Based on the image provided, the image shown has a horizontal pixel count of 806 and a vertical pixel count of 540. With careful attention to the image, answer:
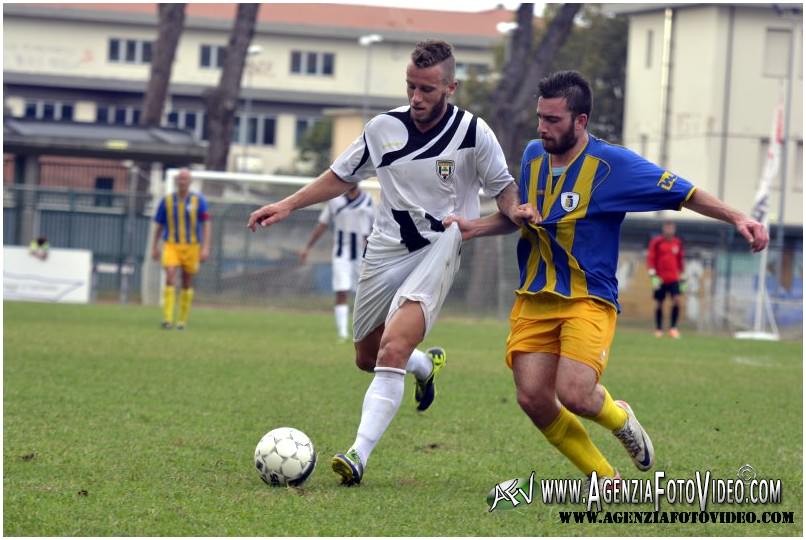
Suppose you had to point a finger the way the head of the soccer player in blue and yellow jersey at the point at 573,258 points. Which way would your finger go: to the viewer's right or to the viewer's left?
to the viewer's left

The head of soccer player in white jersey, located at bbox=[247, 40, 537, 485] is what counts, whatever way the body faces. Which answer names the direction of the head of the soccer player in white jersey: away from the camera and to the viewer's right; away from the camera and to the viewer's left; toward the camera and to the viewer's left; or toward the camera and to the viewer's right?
toward the camera and to the viewer's left

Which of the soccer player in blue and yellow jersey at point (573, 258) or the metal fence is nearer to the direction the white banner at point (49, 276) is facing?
the soccer player in blue and yellow jersey

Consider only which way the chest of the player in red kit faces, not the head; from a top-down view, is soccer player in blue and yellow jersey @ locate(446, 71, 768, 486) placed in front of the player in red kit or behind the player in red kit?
in front

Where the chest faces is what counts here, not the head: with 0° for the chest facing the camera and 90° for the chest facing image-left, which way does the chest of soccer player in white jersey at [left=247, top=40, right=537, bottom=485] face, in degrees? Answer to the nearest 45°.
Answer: approximately 0°

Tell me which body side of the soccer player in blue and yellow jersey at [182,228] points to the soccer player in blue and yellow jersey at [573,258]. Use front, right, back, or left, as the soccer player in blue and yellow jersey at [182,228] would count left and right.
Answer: front

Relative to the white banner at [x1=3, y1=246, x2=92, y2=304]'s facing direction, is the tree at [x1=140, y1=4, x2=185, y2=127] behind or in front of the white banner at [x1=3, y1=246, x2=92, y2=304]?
behind

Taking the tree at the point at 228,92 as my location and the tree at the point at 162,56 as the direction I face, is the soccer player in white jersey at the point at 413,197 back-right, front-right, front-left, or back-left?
back-left

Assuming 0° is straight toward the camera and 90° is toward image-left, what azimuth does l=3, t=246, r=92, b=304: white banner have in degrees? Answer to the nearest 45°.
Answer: approximately 0°

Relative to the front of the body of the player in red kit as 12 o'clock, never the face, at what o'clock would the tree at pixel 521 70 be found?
The tree is roughly at 5 o'clock from the player in red kit.

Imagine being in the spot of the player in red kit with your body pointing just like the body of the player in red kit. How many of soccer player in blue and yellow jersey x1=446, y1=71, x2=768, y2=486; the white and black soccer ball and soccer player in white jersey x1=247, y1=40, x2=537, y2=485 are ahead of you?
3
